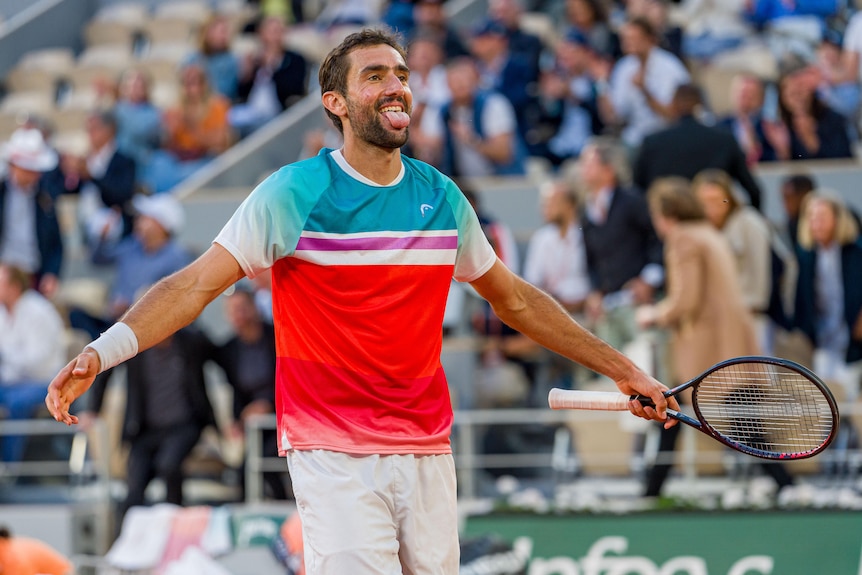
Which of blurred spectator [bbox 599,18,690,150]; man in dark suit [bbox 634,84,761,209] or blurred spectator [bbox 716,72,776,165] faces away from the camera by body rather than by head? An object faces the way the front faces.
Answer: the man in dark suit

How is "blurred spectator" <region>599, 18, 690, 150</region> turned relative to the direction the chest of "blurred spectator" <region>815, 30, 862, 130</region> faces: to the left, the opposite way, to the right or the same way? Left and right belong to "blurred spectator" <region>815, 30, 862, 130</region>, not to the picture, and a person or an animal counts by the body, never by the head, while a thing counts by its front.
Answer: the same way

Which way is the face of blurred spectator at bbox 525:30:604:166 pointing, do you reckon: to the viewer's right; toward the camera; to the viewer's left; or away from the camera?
toward the camera

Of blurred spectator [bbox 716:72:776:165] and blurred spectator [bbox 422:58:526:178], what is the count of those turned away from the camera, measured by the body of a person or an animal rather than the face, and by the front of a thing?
0

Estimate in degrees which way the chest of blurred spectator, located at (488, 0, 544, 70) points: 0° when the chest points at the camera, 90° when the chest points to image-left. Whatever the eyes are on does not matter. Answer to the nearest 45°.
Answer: approximately 45°

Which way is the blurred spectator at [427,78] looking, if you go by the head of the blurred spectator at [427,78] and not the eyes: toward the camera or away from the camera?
toward the camera

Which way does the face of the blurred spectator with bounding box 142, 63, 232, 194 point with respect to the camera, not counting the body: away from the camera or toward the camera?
toward the camera

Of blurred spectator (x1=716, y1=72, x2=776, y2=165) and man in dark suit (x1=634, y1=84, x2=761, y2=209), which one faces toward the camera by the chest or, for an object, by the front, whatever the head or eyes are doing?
the blurred spectator

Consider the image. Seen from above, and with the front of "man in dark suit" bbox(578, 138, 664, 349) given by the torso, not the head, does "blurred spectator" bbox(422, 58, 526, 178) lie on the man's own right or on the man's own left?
on the man's own right

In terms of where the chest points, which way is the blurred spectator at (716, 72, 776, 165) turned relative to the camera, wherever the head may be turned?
toward the camera

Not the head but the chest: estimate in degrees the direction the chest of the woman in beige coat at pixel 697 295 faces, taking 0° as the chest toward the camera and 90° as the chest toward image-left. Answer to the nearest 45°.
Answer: approximately 135°

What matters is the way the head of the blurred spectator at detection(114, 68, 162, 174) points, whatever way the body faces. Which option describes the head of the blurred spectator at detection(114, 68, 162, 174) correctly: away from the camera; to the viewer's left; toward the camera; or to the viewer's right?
toward the camera

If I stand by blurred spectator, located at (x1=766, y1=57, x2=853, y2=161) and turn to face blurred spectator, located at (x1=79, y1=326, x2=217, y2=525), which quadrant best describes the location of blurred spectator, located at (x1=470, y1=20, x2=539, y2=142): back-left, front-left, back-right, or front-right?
front-right

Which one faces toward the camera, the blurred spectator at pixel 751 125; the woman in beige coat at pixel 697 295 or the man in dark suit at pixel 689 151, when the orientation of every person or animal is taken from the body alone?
the blurred spectator

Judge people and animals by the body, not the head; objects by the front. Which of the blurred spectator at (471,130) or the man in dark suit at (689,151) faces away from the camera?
the man in dark suit

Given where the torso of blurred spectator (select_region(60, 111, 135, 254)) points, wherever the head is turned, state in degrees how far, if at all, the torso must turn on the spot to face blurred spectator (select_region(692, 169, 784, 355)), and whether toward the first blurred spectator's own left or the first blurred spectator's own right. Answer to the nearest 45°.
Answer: approximately 90° to the first blurred spectator's own left

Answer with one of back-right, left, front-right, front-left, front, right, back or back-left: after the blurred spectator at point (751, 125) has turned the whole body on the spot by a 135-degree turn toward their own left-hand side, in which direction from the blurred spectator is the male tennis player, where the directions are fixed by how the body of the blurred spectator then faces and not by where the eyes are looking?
back-right

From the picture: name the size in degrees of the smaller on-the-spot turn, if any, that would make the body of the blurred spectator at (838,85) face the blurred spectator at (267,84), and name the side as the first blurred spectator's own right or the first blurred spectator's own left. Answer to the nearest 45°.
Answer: approximately 45° to the first blurred spectator's own right

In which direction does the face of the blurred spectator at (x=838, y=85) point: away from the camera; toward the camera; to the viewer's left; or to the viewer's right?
toward the camera
